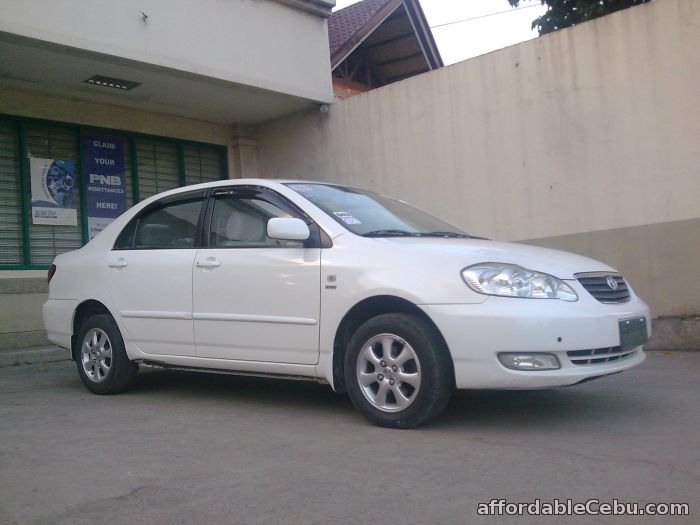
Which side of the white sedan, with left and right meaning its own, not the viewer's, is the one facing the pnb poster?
back

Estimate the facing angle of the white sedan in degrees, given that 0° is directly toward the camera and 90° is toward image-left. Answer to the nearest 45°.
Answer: approximately 315°

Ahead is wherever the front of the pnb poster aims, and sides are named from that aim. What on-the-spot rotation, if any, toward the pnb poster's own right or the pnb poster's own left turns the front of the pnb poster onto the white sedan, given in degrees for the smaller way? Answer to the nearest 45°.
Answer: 0° — it already faces it

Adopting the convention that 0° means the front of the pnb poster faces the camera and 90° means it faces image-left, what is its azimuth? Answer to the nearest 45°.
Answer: approximately 0°
